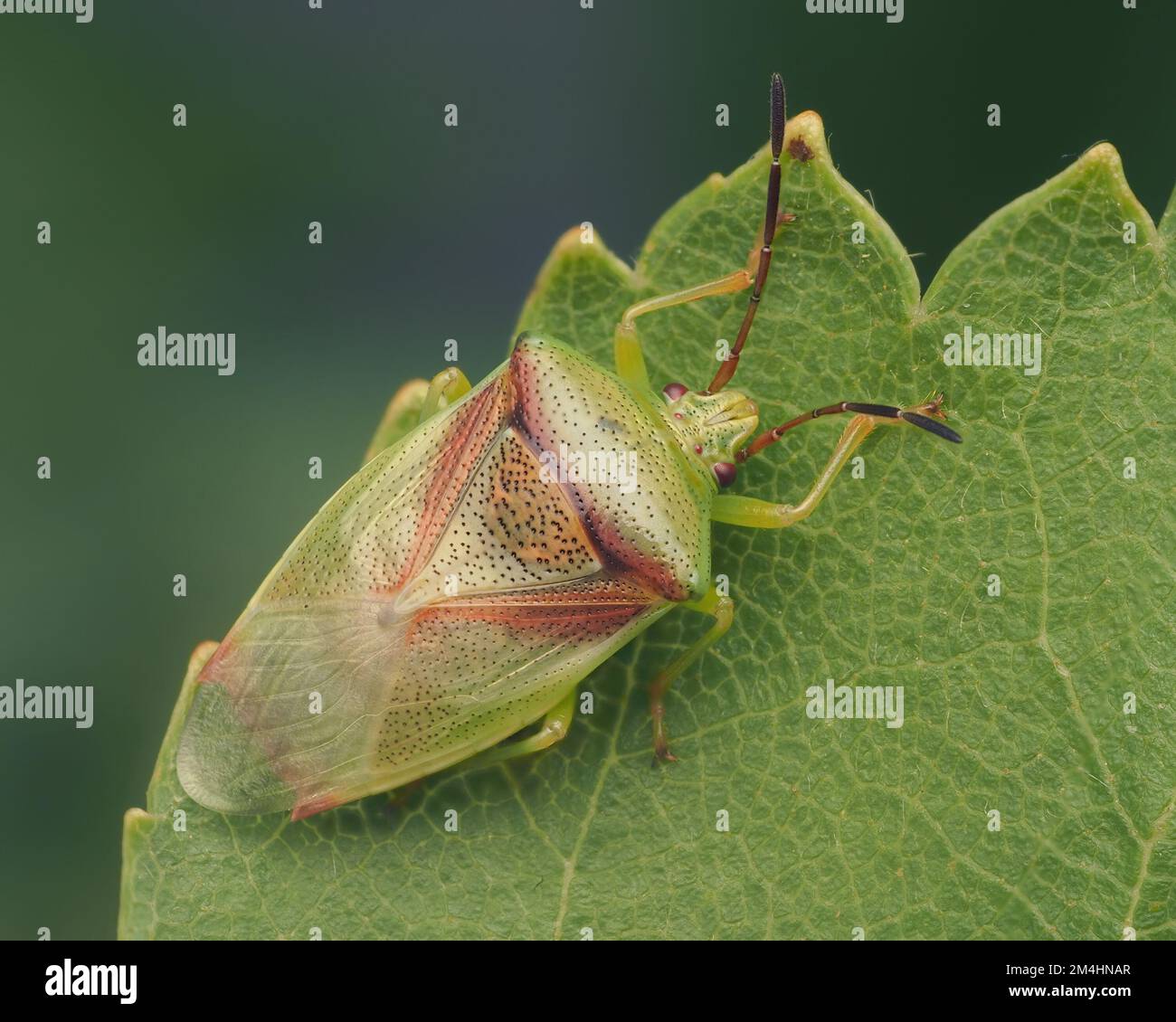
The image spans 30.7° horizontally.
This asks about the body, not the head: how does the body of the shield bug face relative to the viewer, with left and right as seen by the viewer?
facing away from the viewer and to the right of the viewer
